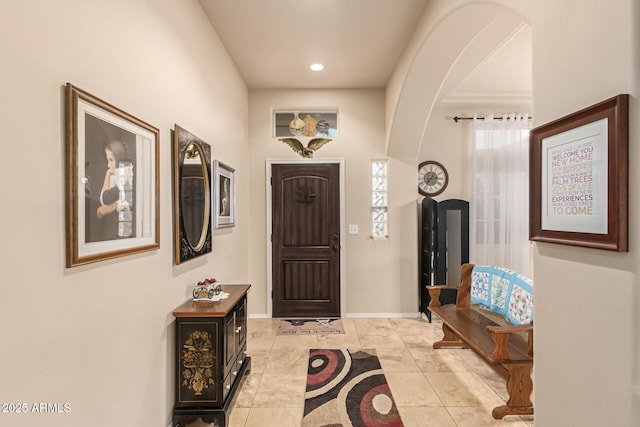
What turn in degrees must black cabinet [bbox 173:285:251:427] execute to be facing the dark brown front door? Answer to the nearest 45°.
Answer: approximately 45° to its left

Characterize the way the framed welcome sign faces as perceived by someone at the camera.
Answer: facing the viewer and to the left of the viewer

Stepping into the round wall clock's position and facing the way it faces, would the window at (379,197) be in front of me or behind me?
in front

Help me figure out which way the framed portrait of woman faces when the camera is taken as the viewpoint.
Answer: facing the viewer and to the right of the viewer

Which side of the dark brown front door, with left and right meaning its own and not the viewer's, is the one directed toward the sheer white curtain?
left

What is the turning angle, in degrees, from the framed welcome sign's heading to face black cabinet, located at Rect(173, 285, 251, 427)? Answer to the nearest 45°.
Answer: approximately 45° to its right

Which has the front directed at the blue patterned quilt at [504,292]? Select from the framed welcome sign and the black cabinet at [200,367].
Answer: the black cabinet

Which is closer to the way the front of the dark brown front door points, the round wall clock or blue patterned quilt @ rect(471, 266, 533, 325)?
the blue patterned quilt

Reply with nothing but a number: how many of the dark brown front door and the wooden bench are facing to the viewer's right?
0

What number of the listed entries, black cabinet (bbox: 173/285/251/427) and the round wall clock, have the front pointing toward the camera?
1

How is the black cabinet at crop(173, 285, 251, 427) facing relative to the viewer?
to the viewer's right

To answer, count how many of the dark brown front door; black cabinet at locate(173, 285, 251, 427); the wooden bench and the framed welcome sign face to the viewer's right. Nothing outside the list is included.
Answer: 1

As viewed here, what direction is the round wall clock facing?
toward the camera

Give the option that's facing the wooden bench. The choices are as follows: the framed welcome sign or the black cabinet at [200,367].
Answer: the black cabinet

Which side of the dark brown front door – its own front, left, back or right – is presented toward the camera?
front
